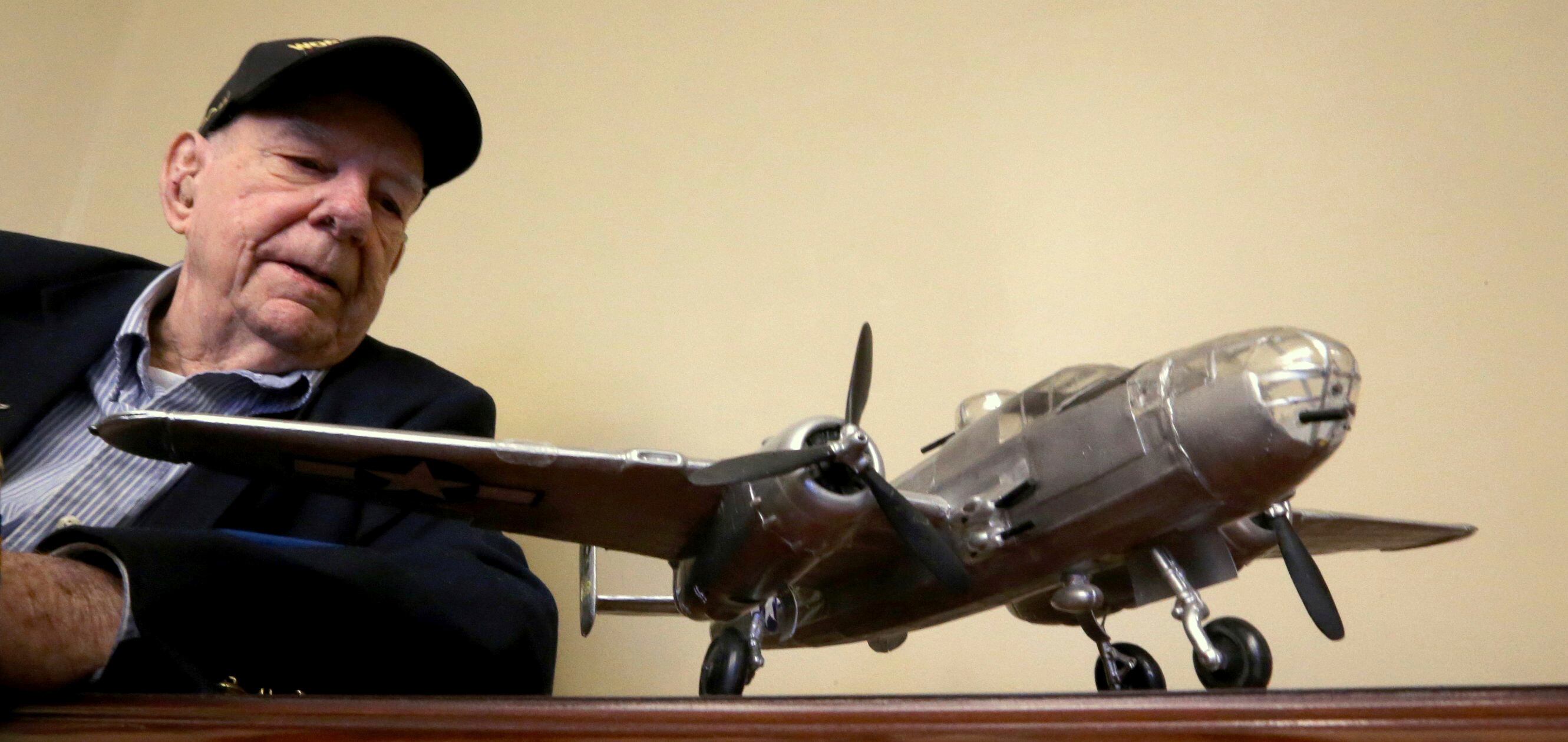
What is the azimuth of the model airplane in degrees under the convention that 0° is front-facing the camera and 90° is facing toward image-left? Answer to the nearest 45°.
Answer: approximately 315°

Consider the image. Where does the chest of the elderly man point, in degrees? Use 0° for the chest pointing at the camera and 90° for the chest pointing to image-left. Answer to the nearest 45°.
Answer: approximately 0°

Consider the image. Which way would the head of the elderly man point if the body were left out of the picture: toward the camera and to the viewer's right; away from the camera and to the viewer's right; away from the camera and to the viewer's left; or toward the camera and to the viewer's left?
toward the camera and to the viewer's right

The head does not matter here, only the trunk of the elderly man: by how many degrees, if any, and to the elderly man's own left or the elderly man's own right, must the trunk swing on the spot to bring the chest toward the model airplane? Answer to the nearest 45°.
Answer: approximately 45° to the elderly man's own left
